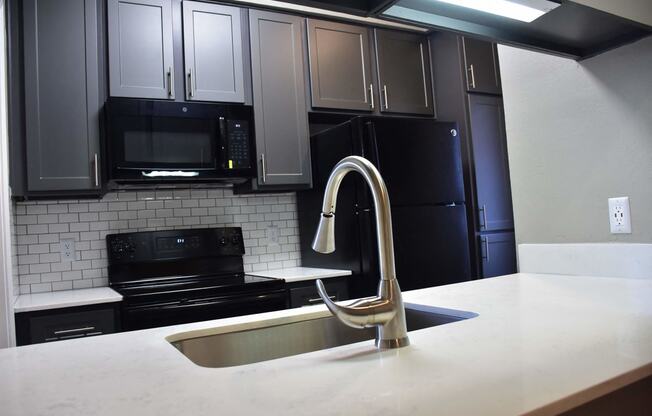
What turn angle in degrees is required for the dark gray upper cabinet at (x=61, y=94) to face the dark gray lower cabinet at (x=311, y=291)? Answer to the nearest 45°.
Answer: approximately 90° to its left

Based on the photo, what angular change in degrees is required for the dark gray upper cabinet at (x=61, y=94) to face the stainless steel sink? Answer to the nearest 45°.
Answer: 0° — it already faces it

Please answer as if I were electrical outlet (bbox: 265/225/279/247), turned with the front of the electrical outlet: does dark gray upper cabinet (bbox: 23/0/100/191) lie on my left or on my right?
on my right

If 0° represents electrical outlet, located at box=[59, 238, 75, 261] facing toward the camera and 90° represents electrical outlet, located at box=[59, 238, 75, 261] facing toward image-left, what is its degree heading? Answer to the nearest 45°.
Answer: approximately 0°

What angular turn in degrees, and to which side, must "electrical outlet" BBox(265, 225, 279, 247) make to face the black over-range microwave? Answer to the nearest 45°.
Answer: approximately 45° to its right

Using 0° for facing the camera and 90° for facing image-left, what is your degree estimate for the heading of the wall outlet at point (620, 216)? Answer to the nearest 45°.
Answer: approximately 45°

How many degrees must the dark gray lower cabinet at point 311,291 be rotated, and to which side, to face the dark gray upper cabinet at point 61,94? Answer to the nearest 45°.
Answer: approximately 90° to its right

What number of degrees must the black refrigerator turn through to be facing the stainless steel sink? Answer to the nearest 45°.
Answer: approximately 45° to its right

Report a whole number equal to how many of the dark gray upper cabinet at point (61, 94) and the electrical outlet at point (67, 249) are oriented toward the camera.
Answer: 2

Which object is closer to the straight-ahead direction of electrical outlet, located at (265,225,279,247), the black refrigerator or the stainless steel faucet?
the stainless steel faucet
